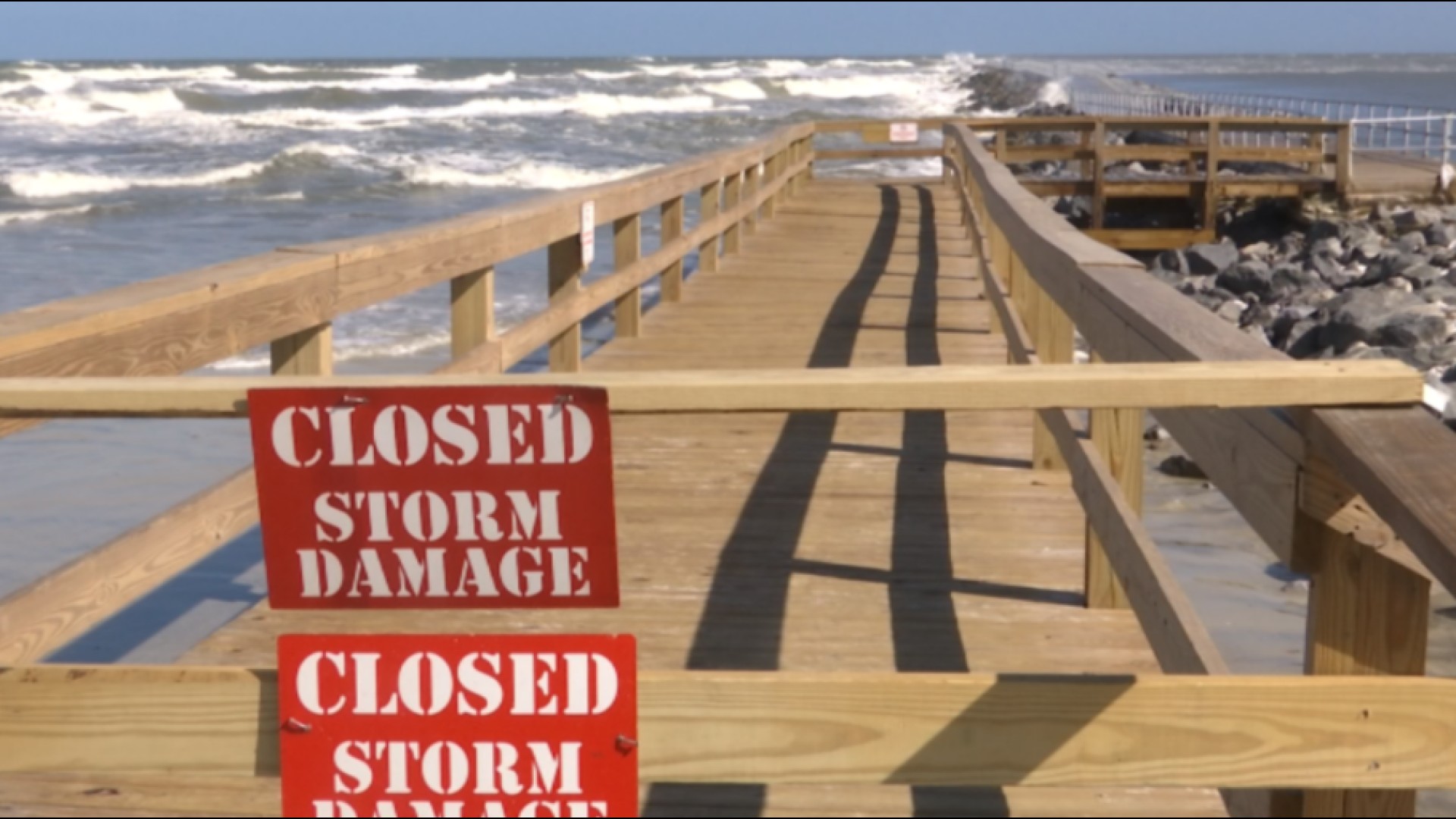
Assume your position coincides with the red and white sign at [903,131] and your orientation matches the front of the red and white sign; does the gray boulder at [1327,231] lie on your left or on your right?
on your left

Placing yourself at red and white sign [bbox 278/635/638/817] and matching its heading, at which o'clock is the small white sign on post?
The small white sign on post is roughly at 6 o'clock from the red and white sign.

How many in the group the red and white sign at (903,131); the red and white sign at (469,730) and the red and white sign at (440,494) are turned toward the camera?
3

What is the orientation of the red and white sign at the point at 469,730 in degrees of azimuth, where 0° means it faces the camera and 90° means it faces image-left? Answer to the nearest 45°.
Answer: approximately 0°

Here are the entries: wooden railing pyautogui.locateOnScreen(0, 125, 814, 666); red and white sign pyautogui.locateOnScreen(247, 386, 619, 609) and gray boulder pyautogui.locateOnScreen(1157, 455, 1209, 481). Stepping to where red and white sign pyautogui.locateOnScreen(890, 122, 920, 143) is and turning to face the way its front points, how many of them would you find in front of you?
3

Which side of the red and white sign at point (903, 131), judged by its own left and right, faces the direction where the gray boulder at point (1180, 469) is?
front

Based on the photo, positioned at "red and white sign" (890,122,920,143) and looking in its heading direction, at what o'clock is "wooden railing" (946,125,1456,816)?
The wooden railing is roughly at 12 o'clock from the red and white sign.

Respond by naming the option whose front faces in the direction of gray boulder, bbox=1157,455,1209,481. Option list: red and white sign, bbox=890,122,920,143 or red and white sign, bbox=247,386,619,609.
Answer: red and white sign, bbox=890,122,920,143

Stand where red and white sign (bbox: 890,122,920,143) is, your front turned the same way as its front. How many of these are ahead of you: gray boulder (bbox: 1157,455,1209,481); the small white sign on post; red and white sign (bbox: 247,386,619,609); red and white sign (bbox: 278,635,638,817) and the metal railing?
4

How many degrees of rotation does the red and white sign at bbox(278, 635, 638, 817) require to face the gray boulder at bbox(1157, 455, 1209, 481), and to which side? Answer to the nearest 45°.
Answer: approximately 135° to its left

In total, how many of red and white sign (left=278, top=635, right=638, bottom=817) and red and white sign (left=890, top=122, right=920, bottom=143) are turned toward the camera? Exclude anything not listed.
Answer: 2
